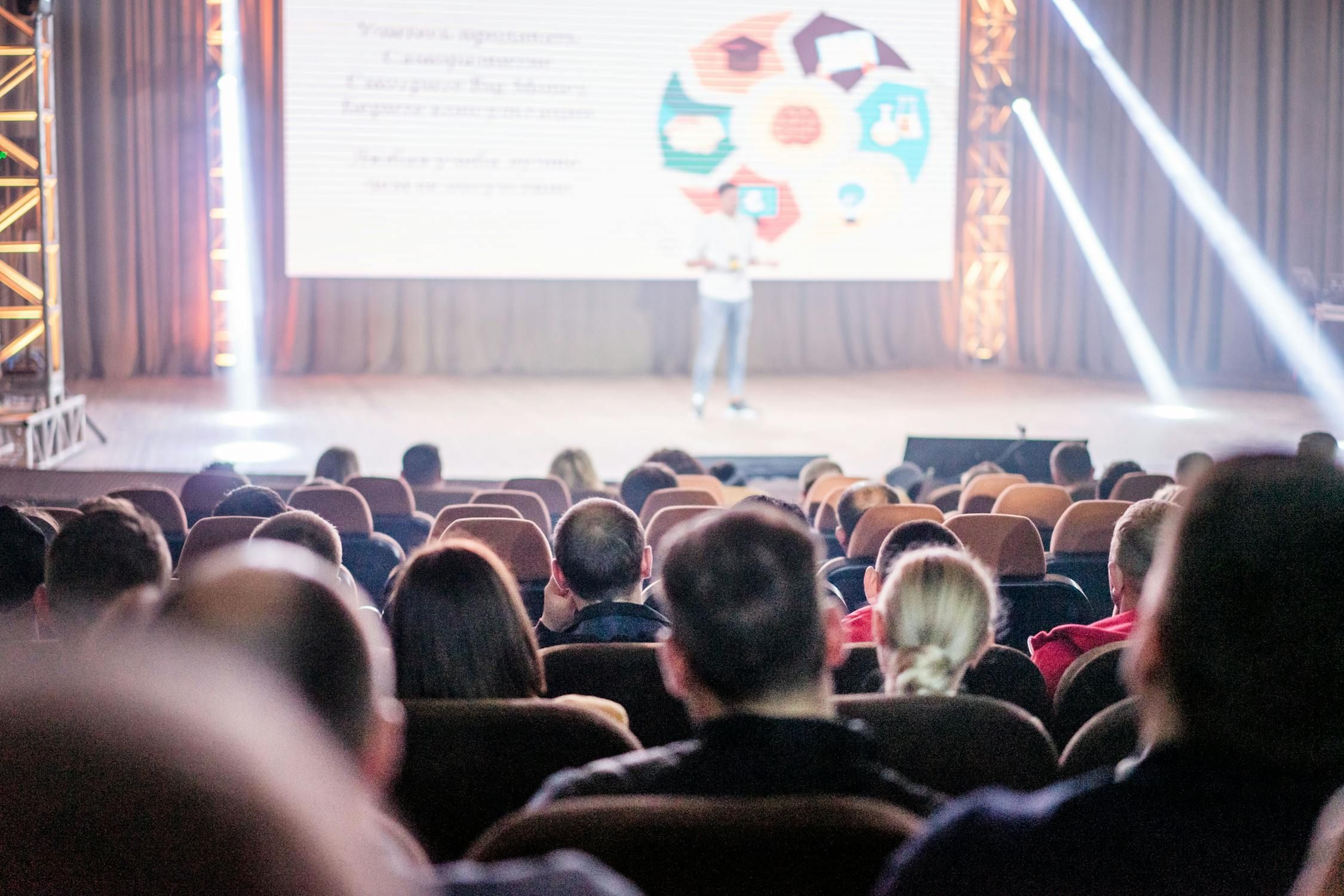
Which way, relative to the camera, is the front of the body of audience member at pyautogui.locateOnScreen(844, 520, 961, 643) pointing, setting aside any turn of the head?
away from the camera

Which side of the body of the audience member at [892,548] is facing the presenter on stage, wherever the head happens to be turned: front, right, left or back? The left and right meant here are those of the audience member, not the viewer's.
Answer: front

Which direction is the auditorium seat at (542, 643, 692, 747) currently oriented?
away from the camera

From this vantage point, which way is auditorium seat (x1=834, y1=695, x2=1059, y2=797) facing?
away from the camera

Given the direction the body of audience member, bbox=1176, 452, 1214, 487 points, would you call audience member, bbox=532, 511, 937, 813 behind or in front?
behind

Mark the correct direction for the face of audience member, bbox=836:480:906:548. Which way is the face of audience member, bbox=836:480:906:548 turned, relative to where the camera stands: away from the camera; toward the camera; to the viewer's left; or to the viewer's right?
away from the camera

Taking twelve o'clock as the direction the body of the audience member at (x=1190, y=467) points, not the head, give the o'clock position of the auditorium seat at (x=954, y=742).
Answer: The auditorium seat is roughly at 6 o'clock from the audience member.

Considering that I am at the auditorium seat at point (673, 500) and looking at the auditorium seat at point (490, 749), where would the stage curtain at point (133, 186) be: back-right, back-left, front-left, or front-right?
back-right

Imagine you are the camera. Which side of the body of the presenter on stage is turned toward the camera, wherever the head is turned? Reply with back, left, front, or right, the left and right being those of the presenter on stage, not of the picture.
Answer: front

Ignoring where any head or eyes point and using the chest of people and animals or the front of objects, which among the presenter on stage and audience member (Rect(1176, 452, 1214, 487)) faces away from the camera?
the audience member

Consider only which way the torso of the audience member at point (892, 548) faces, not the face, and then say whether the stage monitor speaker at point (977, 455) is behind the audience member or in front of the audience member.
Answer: in front

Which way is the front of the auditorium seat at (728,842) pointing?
away from the camera

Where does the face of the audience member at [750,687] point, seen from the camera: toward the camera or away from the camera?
away from the camera

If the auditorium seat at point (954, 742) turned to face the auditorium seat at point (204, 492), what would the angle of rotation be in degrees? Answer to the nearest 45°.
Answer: approximately 45° to its left

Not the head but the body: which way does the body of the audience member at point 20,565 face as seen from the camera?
away from the camera

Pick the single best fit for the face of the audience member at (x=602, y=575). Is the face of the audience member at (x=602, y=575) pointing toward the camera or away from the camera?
away from the camera
